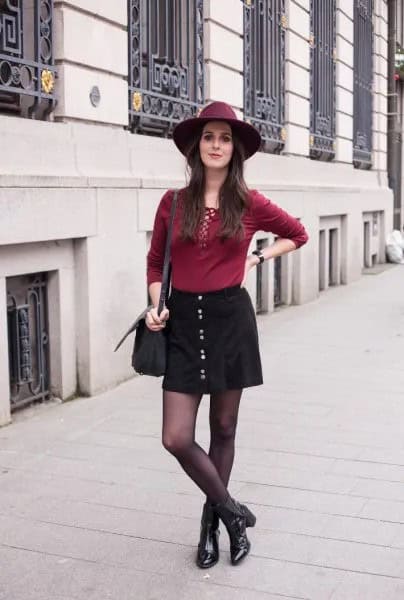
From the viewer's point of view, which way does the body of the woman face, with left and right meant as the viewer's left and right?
facing the viewer

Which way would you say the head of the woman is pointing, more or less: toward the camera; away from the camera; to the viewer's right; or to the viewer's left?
toward the camera
